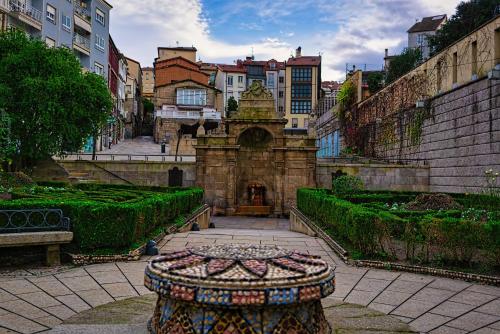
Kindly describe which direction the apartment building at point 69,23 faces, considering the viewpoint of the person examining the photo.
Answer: facing the viewer and to the right of the viewer

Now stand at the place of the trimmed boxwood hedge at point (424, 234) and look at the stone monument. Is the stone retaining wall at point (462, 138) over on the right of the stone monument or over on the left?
right

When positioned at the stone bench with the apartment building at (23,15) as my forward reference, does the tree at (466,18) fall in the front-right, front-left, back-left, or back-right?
front-right

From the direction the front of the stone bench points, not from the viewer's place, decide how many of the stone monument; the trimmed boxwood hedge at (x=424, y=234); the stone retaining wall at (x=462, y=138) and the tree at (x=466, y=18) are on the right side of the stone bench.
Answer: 0

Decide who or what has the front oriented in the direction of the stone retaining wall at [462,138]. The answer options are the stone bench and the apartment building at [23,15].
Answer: the apartment building

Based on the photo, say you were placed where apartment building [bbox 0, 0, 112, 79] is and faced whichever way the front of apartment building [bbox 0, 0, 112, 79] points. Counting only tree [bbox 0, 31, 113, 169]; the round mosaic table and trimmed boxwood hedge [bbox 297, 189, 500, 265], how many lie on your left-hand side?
0

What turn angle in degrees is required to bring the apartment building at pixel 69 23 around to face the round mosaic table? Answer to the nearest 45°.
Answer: approximately 45° to its right

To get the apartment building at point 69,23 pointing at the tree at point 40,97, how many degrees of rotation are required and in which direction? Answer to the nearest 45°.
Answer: approximately 45° to its right

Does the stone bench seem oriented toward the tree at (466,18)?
no

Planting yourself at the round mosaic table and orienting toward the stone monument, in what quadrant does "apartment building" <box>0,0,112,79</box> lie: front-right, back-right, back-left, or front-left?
front-left

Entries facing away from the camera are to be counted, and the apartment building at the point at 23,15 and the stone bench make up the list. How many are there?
0

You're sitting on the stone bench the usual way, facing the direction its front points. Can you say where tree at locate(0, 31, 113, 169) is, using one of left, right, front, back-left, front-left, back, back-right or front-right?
back

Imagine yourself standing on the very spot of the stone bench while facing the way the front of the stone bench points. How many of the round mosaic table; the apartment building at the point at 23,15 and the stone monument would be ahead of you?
1

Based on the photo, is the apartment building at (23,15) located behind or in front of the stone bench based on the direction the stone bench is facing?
behind

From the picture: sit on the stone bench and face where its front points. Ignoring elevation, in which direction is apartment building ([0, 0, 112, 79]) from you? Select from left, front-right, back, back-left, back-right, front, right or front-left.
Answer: back

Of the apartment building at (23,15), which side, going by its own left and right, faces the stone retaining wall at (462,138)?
front

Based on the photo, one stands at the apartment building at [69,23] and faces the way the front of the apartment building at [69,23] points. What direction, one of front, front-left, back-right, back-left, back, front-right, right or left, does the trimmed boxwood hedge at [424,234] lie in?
front-right
